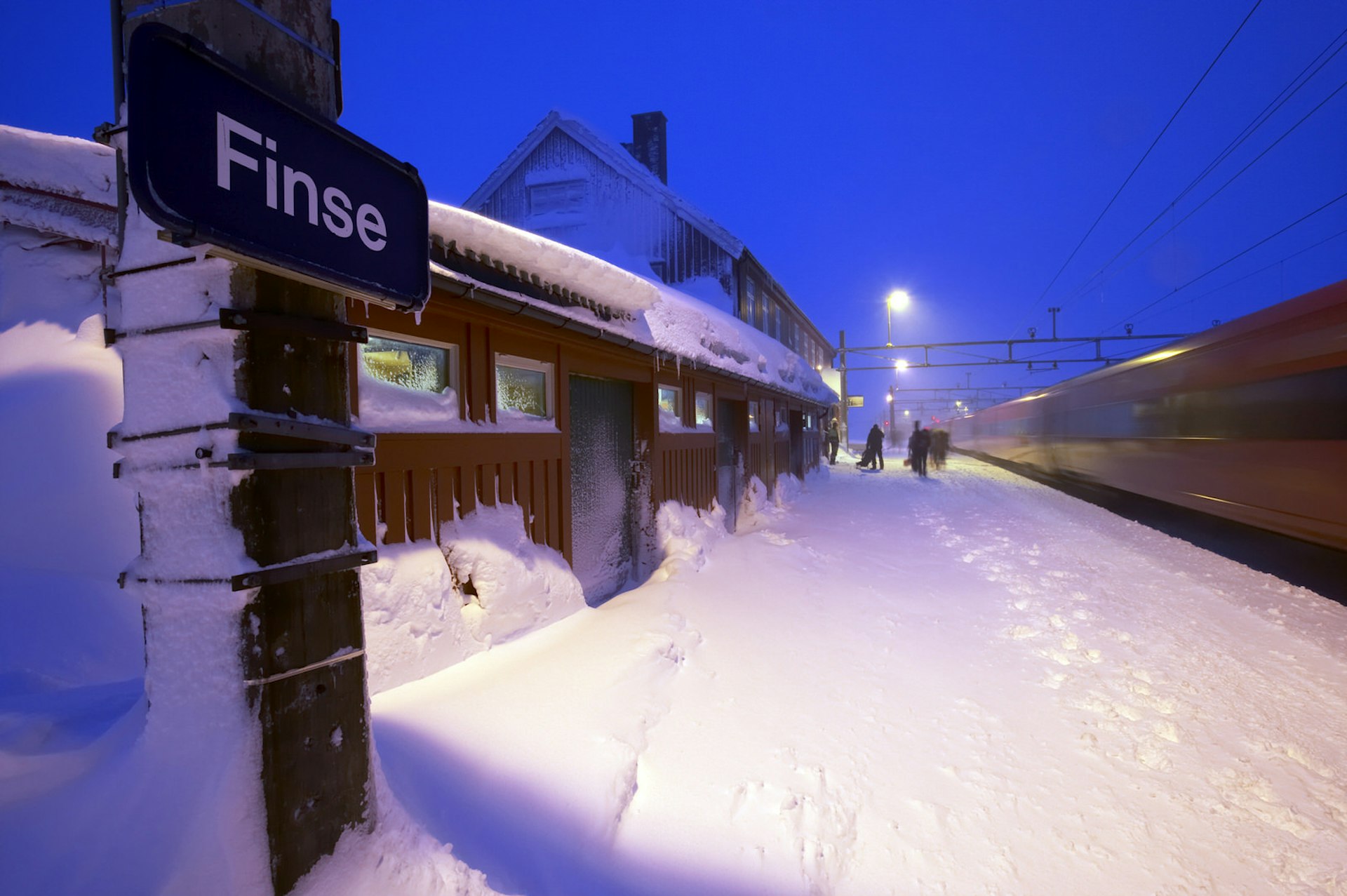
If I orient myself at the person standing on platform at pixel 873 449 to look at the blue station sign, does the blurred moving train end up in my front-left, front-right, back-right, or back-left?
front-left

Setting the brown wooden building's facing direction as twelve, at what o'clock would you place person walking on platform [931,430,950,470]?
The person walking on platform is roughly at 9 o'clock from the brown wooden building.

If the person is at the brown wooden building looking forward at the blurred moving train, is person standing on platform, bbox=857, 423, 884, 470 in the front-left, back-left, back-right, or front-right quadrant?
front-left

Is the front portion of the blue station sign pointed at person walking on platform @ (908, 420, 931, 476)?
no

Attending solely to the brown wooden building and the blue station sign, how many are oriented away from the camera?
0

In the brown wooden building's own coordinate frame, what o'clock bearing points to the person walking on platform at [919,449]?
The person walking on platform is roughly at 9 o'clock from the brown wooden building.

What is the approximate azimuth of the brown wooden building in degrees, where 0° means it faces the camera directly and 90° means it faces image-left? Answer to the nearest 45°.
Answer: approximately 315°

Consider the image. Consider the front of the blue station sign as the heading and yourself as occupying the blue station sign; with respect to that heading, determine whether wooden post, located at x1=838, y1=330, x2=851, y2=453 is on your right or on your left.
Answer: on your left

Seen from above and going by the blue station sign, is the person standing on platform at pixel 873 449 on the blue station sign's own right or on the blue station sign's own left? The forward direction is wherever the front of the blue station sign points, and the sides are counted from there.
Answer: on the blue station sign's own left

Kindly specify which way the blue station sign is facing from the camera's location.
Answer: facing the viewer and to the right of the viewer
